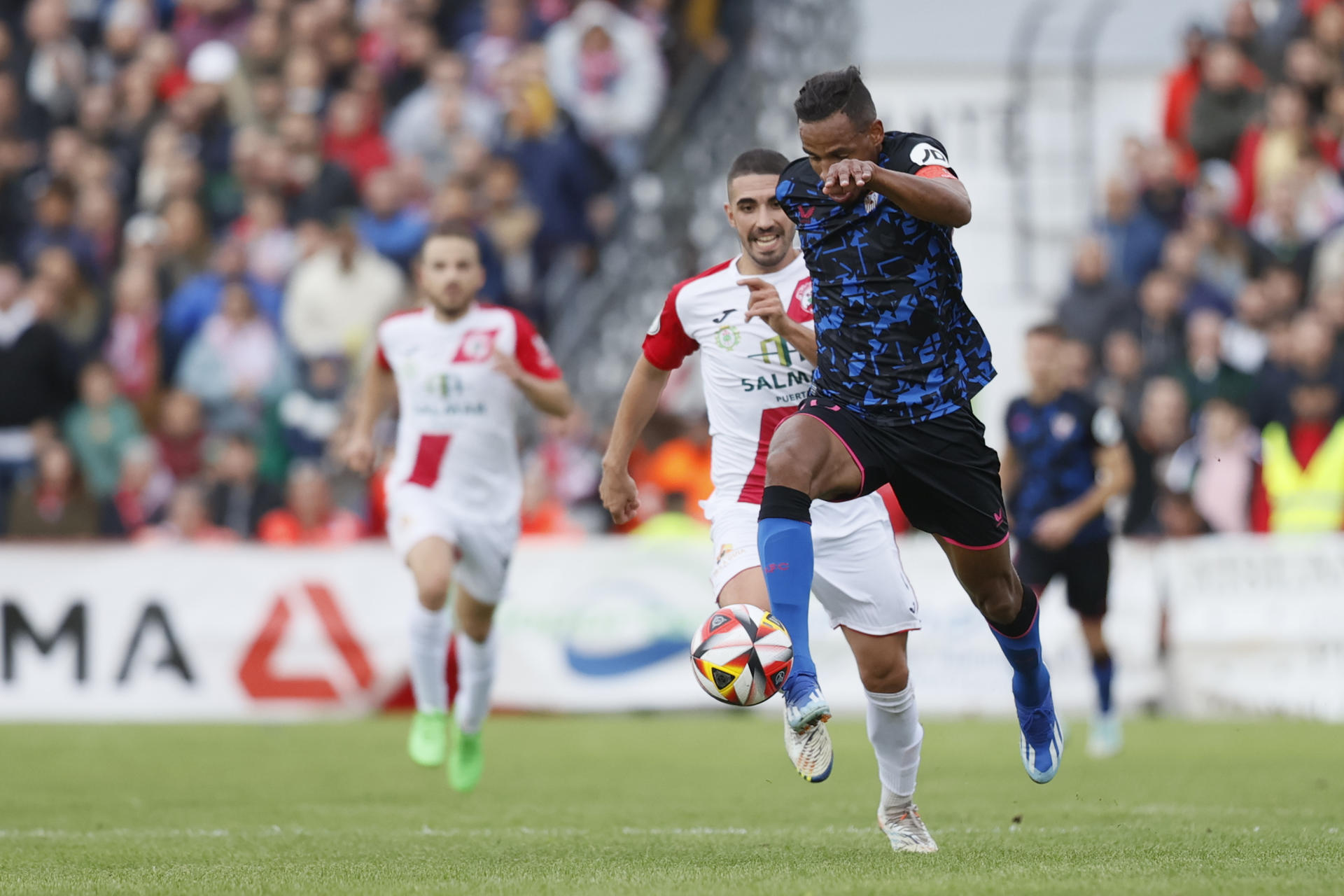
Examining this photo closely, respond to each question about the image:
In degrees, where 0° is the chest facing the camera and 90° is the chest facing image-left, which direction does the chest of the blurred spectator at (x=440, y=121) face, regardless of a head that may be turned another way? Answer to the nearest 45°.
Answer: approximately 0°

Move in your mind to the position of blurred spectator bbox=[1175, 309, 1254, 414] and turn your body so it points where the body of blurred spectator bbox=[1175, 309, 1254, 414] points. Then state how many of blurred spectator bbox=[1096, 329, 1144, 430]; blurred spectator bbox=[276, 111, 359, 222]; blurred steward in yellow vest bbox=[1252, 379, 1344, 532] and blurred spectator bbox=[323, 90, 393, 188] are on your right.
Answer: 3

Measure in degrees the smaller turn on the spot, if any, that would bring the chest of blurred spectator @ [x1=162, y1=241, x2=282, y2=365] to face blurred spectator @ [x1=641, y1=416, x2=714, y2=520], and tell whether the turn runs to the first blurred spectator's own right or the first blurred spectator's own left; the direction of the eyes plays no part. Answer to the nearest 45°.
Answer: approximately 45° to the first blurred spectator's own left

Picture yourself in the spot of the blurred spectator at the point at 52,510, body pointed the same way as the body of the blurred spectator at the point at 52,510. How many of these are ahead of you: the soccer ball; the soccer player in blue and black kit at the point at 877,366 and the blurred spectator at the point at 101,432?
2

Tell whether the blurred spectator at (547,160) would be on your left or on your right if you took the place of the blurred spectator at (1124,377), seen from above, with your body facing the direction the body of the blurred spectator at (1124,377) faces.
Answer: on your right

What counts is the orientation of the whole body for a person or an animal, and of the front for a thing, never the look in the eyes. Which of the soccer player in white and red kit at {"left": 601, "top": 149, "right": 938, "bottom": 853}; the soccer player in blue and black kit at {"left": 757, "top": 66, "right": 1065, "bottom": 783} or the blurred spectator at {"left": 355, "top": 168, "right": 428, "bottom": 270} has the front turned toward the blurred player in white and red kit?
the blurred spectator

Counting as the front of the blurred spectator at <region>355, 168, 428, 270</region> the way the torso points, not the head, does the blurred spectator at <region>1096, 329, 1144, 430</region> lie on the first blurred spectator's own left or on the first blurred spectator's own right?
on the first blurred spectator's own left

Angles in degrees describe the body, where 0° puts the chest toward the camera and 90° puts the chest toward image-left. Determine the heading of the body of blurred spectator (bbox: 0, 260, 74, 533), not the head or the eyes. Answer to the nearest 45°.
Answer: approximately 0°

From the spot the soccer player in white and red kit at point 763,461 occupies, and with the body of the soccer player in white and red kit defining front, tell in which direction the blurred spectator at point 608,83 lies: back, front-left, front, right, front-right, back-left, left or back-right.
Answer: back

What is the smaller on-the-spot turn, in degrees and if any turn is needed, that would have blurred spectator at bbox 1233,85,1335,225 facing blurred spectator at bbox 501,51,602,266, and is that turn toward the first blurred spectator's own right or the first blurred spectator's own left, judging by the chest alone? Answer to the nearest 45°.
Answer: approximately 90° to the first blurred spectator's own right
